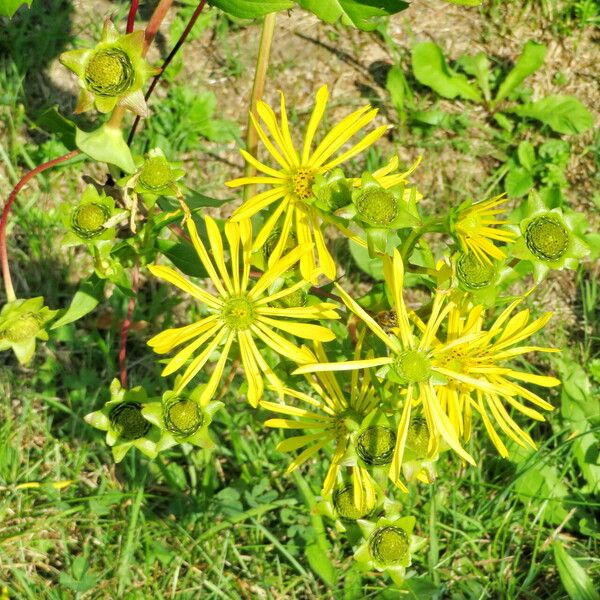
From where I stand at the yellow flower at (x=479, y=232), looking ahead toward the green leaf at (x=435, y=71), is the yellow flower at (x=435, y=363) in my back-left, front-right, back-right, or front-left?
back-left

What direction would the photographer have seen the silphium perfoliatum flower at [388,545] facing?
facing the viewer

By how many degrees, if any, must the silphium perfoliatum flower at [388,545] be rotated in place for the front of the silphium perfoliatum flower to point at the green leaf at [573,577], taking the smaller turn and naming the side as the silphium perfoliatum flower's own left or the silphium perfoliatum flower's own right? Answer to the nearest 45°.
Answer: approximately 135° to the silphium perfoliatum flower's own left

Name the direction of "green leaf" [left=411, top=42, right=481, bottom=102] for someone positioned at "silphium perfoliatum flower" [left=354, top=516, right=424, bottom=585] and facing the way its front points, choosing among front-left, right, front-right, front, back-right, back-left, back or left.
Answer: back

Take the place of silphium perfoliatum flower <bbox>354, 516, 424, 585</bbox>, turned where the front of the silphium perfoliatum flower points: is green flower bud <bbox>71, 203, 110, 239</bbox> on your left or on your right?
on your right
